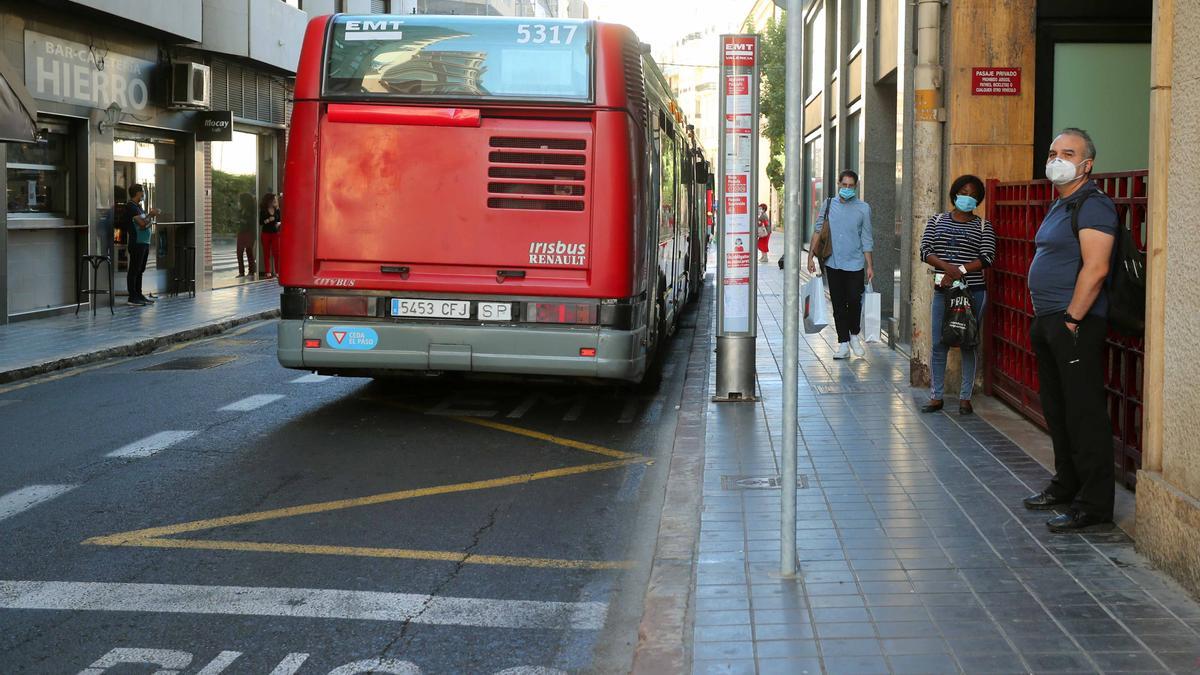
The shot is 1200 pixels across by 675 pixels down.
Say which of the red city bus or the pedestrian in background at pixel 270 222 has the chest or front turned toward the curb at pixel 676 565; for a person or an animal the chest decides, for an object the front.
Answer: the pedestrian in background

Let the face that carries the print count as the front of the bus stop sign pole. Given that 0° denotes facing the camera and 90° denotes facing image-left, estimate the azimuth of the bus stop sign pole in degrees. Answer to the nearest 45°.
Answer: approximately 0°

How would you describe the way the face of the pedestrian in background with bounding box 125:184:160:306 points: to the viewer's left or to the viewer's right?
to the viewer's right

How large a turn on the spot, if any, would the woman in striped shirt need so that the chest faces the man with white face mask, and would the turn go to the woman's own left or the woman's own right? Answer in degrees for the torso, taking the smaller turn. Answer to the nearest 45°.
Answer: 0° — they already face them

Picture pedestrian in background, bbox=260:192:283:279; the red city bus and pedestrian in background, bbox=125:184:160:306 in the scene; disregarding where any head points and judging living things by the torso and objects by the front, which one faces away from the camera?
the red city bus

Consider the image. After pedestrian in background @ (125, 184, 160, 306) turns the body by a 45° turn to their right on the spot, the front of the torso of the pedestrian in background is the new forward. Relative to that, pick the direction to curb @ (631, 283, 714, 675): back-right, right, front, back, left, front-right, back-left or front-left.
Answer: front-right

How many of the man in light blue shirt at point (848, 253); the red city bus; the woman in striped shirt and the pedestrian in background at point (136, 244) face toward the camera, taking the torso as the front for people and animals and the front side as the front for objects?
2

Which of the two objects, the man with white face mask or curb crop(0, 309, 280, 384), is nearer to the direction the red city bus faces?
the curb

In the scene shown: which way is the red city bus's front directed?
away from the camera
